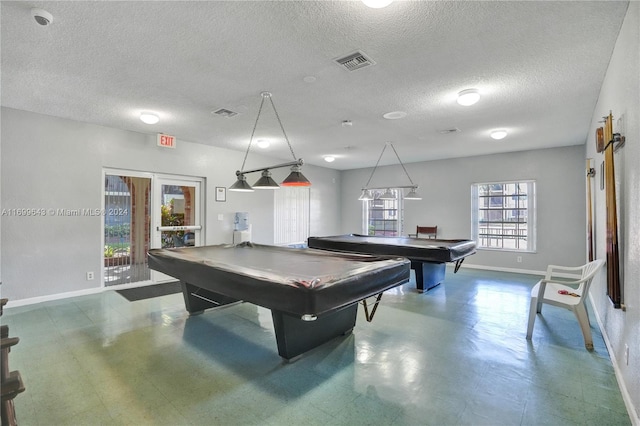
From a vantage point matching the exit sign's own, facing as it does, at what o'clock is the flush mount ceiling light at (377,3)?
The flush mount ceiling light is roughly at 1 o'clock from the exit sign.

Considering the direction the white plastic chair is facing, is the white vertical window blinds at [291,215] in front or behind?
in front

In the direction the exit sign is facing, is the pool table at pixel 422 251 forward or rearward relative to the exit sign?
forward

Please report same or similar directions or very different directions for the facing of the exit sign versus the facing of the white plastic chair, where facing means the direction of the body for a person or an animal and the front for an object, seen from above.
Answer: very different directions

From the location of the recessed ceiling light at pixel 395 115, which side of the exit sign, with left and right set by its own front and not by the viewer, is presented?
front

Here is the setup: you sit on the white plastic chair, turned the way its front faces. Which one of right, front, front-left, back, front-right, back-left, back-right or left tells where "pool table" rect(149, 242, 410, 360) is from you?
front-left

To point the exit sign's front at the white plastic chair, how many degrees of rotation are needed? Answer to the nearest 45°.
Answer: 0° — it already faces it

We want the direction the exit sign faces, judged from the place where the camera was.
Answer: facing the viewer and to the right of the viewer

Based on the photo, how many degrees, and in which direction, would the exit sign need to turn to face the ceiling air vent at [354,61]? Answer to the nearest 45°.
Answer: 0° — it already faces it

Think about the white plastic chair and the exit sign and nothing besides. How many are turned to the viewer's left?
1

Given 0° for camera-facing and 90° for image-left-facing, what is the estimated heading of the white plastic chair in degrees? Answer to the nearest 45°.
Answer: approximately 90°
